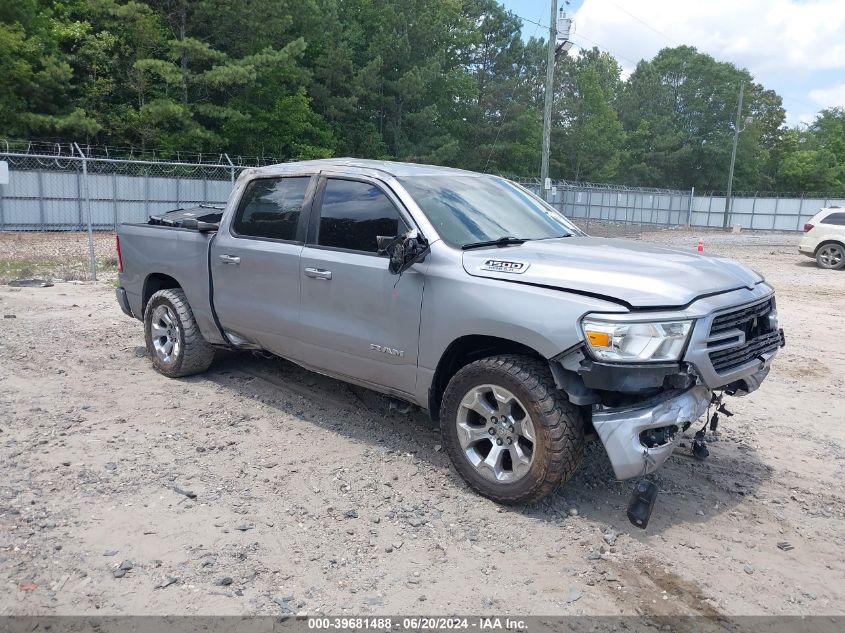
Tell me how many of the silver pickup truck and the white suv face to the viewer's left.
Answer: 0

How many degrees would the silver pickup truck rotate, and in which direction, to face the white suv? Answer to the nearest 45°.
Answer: approximately 90° to its left

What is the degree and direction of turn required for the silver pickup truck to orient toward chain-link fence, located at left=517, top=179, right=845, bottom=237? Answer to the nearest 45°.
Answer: approximately 135° to its left

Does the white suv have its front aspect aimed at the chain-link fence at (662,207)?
no

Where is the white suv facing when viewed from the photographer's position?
facing to the right of the viewer

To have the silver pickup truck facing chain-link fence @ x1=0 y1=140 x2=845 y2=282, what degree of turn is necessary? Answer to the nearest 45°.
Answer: approximately 180°

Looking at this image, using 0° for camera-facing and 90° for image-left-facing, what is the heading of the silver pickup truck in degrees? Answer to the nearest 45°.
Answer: approximately 315°

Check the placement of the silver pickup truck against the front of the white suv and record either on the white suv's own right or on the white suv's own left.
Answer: on the white suv's own right

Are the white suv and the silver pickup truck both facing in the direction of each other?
no

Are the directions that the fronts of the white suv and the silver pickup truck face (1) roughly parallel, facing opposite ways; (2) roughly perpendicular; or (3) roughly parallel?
roughly parallel

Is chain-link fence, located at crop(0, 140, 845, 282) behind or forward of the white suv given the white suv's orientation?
behind
